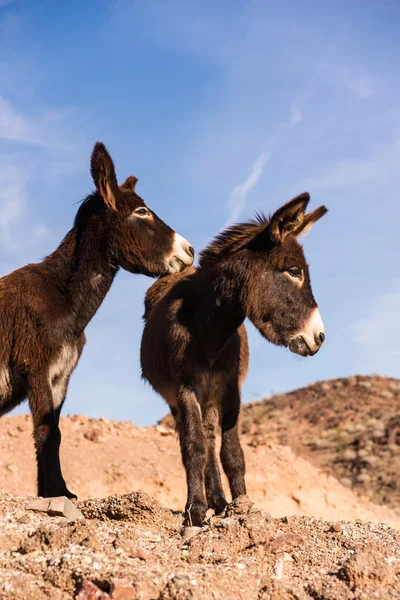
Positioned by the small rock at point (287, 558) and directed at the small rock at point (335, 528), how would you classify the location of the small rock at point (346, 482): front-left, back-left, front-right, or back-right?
front-left

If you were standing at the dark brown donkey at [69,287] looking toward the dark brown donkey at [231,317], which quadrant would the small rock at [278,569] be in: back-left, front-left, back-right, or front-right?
front-right

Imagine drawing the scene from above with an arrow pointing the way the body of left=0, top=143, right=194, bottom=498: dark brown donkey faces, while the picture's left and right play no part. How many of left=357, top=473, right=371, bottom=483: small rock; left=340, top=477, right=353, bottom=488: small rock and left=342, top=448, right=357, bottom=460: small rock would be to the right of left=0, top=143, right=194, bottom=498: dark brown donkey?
0

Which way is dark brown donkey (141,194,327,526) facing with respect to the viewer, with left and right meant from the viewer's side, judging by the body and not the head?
facing the viewer and to the right of the viewer

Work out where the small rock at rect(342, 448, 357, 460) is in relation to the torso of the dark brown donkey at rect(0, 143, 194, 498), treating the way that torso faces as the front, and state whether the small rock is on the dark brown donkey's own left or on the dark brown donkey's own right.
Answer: on the dark brown donkey's own left

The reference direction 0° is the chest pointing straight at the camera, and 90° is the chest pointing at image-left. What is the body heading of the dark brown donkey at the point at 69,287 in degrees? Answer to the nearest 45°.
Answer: approximately 270°

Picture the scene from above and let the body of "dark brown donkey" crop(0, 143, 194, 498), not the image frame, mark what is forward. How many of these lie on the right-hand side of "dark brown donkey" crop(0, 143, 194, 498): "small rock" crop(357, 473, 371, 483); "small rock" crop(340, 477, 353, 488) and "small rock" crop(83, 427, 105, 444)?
0

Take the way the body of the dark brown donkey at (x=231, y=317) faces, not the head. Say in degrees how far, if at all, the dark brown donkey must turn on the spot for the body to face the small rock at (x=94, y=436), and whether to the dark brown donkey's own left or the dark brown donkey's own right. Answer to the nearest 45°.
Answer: approximately 135° to the dark brown donkey's own left

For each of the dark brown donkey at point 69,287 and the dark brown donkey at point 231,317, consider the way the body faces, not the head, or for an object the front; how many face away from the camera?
0
